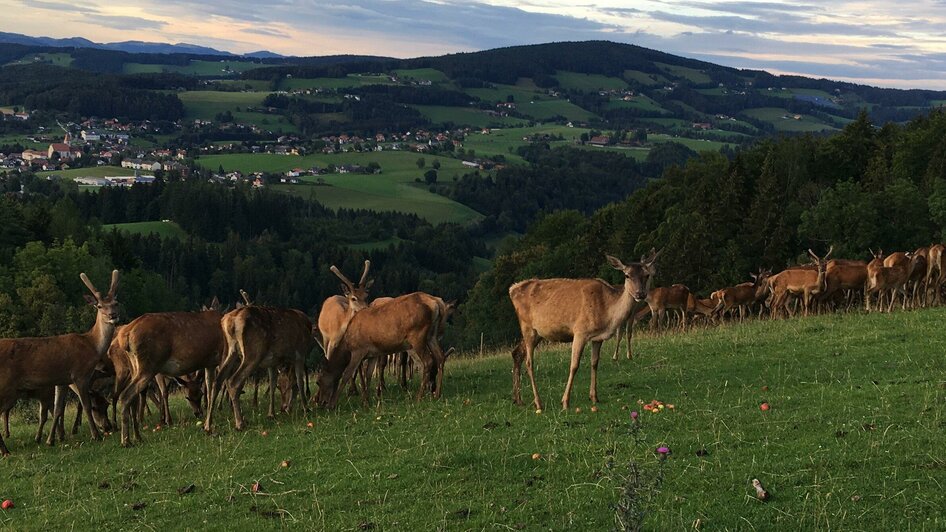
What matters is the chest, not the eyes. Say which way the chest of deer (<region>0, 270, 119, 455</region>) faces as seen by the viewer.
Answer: to the viewer's right

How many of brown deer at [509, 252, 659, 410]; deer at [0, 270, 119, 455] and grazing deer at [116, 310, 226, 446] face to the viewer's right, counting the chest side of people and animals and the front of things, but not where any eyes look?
3

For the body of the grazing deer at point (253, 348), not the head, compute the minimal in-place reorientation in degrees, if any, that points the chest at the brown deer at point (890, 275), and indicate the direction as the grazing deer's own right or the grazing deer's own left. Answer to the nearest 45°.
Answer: approximately 45° to the grazing deer's own right

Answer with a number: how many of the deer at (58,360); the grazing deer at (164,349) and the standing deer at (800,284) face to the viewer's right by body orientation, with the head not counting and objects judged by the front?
3

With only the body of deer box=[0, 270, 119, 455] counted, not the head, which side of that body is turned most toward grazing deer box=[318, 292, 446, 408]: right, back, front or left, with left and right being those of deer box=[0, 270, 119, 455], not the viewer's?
front

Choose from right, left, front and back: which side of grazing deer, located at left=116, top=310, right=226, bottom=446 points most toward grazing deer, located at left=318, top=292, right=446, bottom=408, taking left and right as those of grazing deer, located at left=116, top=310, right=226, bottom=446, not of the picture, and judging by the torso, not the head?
front

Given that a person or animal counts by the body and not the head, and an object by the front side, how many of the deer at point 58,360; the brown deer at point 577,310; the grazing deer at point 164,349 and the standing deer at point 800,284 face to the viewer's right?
4

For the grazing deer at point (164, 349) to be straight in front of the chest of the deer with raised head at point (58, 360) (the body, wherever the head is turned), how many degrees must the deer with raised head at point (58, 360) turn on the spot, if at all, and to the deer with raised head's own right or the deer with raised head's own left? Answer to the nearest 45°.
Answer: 0° — it already faces it

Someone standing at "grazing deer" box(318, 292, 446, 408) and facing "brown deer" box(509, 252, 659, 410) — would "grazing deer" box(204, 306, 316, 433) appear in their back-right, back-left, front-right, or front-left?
back-right

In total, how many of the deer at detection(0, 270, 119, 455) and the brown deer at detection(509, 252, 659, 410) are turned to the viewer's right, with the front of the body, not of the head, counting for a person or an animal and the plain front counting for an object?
2

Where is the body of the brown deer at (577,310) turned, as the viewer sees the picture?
to the viewer's right

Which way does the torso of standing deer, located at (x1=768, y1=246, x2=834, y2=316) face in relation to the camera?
to the viewer's right

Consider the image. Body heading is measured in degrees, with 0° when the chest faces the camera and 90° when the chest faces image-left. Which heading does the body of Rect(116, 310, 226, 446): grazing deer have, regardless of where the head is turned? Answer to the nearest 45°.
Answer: approximately 270°

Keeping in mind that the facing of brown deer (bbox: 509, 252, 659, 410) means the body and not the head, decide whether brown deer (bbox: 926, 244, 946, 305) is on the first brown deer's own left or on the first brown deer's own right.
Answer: on the first brown deer's own left

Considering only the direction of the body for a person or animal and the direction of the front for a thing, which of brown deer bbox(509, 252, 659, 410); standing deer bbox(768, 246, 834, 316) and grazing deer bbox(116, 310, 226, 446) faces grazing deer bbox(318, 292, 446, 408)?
grazing deer bbox(116, 310, 226, 446)

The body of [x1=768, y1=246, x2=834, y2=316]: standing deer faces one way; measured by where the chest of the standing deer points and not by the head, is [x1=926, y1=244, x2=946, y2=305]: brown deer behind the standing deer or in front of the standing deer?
in front

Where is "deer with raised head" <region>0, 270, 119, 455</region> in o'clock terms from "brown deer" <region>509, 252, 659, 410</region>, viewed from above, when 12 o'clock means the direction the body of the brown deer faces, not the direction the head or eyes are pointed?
The deer with raised head is roughly at 6 o'clock from the brown deer.

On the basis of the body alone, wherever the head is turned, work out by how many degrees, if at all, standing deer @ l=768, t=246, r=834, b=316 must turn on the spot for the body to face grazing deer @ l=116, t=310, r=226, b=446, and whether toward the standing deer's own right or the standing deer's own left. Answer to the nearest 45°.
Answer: approximately 135° to the standing deer's own right
